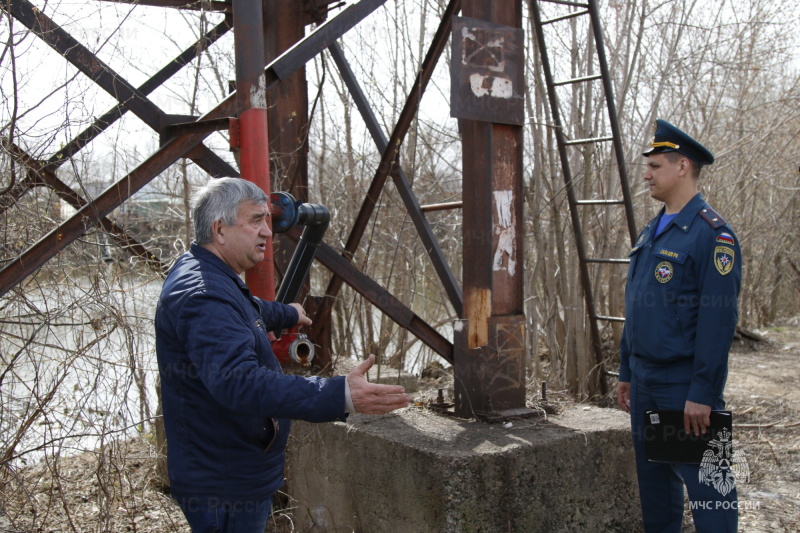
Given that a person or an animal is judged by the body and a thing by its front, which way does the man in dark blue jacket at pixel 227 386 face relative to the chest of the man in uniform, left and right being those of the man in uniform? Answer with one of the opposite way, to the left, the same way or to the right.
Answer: the opposite way

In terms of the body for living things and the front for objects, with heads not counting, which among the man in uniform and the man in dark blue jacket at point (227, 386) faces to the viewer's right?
the man in dark blue jacket

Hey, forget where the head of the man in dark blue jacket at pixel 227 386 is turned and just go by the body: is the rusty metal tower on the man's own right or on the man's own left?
on the man's own left

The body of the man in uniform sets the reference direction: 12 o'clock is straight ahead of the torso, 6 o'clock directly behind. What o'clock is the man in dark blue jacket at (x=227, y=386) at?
The man in dark blue jacket is roughly at 12 o'clock from the man in uniform.

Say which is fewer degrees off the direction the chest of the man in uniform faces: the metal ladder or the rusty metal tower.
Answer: the rusty metal tower

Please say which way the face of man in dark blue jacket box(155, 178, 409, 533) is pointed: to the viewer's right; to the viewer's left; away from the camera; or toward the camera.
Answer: to the viewer's right

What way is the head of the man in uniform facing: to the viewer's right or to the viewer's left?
to the viewer's left

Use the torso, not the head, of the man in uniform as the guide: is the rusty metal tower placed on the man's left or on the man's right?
on the man's right

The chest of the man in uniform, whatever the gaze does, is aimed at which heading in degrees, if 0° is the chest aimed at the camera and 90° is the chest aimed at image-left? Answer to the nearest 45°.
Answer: approximately 45°

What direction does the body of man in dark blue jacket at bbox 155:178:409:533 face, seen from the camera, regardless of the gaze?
to the viewer's right

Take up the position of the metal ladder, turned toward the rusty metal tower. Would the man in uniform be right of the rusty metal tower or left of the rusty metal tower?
left

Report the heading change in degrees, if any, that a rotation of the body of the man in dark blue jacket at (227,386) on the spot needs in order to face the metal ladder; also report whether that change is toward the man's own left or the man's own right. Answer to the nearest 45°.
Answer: approximately 45° to the man's own left
